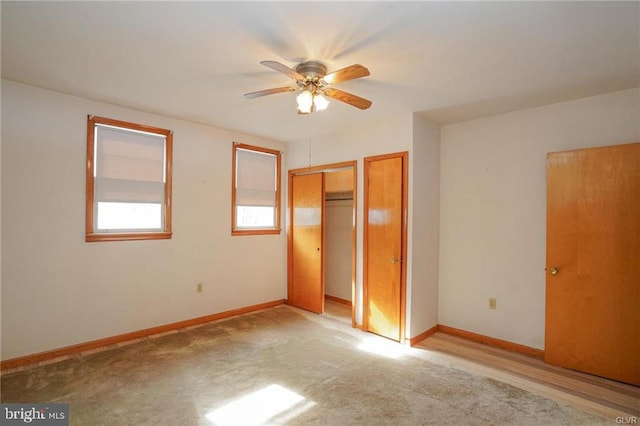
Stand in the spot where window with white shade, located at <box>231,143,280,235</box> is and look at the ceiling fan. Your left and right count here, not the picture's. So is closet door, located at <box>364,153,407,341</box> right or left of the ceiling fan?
left

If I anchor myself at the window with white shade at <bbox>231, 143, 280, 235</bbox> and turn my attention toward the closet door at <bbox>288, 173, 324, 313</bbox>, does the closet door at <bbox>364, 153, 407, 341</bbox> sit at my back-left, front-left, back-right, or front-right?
front-right

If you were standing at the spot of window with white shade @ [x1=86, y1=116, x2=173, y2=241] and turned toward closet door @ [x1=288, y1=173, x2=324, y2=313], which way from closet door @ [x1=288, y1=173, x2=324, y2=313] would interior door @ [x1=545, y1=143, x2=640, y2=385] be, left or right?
right

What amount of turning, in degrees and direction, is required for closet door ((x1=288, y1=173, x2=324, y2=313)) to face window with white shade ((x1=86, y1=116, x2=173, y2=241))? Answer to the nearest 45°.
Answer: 0° — it already faces it

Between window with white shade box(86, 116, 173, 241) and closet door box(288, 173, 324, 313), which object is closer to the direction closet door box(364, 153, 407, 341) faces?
the window with white shade

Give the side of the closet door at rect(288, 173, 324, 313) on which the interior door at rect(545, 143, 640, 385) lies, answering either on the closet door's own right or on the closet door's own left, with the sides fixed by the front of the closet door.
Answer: on the closet door's own left

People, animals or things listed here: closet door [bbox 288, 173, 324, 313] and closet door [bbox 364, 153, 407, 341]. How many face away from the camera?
0

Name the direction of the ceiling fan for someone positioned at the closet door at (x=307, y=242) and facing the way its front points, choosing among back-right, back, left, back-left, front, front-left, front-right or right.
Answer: front-left

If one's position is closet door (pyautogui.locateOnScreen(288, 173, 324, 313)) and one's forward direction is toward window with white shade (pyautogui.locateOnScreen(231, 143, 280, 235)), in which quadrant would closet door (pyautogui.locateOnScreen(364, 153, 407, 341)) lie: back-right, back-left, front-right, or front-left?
back-left

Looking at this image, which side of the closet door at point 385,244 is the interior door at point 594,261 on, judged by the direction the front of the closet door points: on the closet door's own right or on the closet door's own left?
on the closet door's own left

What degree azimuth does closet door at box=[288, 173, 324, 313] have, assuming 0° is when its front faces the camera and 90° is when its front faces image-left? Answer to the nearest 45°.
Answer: approximately 45°

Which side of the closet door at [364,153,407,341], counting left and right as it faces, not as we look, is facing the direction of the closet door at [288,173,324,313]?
right

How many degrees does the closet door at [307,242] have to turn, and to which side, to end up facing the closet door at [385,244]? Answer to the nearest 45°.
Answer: approximately 90° to its left

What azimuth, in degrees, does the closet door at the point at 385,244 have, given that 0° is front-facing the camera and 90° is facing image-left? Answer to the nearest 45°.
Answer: approximately 45°
